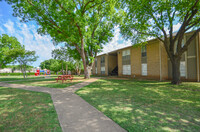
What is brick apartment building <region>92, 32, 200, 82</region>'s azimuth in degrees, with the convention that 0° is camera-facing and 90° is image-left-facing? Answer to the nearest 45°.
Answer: approximately 45°

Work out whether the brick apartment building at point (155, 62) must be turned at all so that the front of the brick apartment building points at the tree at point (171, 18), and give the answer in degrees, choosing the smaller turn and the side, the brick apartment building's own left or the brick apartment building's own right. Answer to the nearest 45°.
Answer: approximately 45° to the brick apartment building's own left
